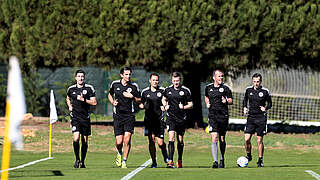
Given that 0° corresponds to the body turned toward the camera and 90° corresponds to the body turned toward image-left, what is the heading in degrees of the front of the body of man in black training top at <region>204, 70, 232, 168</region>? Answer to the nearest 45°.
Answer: approximately 0°

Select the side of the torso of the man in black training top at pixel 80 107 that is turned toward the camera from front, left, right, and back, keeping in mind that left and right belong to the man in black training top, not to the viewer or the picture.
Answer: front

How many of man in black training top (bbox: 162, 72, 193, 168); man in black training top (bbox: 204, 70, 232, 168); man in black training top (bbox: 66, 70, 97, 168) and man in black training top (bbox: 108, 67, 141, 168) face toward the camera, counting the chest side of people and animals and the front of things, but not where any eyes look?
4

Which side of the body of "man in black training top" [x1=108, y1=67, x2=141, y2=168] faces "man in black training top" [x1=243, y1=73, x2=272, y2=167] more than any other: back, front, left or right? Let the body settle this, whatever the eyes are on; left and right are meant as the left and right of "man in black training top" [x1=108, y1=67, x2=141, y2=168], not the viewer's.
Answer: left

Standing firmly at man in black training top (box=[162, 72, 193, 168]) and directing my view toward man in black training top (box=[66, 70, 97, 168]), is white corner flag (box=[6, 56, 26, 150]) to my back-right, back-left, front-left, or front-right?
front-left

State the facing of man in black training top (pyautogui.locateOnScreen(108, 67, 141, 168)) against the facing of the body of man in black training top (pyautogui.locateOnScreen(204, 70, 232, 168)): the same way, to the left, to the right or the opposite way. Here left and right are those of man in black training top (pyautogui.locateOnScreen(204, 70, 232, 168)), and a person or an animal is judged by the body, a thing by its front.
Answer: the same way

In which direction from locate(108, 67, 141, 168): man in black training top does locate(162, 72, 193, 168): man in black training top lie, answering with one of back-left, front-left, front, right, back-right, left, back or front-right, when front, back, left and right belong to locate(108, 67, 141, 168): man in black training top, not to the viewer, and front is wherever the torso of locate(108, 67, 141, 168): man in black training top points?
left

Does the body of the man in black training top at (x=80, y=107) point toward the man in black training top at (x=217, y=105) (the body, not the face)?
no

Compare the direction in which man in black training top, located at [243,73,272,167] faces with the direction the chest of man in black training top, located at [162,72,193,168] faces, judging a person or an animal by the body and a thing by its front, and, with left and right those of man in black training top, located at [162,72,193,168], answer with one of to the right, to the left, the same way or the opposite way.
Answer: the same way

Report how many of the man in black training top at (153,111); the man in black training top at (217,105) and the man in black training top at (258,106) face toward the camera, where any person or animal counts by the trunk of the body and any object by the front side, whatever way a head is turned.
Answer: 3

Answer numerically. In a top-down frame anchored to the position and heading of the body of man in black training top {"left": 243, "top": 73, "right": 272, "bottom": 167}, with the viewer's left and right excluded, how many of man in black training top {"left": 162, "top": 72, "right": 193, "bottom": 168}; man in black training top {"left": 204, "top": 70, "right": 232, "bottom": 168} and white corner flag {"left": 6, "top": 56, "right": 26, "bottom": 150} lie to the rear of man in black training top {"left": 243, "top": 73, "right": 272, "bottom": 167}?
0

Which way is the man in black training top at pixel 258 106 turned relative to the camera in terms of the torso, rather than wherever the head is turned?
toward the camera

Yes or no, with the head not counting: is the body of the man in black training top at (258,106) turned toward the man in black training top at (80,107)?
no

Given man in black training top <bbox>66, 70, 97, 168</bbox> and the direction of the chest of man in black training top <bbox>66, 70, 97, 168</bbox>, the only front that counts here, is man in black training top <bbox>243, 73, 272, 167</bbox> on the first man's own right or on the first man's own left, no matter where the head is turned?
on the first man's own left

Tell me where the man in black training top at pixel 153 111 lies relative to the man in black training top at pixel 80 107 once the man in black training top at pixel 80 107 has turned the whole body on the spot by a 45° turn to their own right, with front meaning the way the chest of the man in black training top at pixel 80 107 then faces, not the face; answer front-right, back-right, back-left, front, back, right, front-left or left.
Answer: back-left
